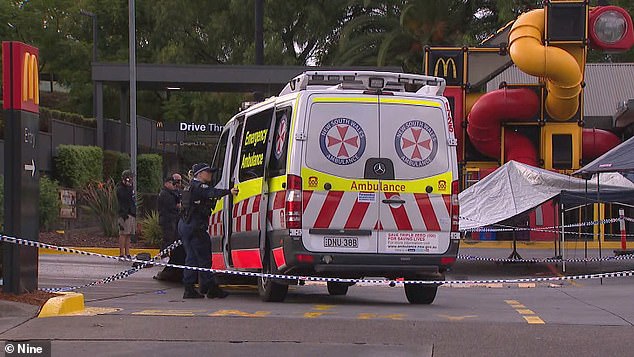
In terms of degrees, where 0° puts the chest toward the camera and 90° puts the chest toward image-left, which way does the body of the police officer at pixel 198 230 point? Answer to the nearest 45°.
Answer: approximately 270°

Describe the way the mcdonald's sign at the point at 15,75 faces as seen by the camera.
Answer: facing the viewer and to the right of the viewer

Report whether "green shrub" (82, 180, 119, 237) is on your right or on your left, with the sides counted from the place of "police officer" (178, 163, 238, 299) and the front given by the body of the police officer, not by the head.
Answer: on your left

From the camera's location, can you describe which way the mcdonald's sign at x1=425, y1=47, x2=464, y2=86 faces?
facing the viewer

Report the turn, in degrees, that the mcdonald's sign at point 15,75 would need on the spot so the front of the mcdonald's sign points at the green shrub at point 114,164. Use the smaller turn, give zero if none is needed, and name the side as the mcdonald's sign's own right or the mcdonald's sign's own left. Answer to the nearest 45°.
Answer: approximately 135° to the mcdonald's sign's own left

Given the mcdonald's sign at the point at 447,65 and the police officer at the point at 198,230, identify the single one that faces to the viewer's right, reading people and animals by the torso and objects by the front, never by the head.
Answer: the police officer

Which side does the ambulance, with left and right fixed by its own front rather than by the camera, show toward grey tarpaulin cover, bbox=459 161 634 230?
right

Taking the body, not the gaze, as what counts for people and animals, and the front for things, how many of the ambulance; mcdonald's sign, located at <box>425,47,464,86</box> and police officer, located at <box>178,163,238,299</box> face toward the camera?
1

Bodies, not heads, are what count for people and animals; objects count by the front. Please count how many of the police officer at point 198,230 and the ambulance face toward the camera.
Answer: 0

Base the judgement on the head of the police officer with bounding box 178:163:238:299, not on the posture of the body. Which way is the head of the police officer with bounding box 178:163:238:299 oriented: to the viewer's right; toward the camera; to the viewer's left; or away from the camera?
to the viewer's right

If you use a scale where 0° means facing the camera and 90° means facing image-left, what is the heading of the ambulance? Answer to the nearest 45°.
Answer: approximately 135°

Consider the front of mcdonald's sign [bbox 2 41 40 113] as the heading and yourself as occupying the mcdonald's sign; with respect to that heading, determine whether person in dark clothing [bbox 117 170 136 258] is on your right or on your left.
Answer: on your left
